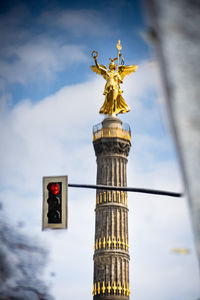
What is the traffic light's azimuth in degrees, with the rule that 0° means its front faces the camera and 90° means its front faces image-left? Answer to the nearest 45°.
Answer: approximately 0°

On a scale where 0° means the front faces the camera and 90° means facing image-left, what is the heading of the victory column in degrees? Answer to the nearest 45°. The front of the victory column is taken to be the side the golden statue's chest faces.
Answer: approximately 0°

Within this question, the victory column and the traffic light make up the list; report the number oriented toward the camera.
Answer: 2

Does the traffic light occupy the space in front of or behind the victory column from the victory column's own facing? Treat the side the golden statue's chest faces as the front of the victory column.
in front

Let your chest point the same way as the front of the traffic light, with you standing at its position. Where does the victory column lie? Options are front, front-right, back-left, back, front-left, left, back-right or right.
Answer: back
